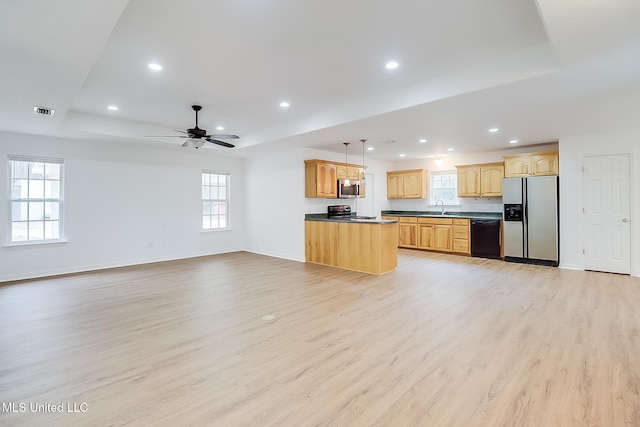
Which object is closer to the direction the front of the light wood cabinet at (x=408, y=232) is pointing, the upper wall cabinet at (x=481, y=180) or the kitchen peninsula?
the kitchen peninsula

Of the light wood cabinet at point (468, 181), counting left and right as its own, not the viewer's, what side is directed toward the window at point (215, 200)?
right

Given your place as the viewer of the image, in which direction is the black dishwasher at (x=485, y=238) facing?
facing the viewer

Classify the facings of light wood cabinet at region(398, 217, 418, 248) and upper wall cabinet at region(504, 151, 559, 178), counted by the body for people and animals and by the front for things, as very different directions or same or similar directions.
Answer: same or similar directions

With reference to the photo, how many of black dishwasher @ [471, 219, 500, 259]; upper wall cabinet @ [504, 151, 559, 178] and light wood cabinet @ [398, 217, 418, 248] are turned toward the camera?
3

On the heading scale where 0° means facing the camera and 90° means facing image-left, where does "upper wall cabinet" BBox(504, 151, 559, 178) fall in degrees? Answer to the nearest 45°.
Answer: approximately 0°

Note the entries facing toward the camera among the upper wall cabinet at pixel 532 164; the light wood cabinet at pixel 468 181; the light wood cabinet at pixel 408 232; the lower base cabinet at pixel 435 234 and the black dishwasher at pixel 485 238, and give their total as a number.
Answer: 5

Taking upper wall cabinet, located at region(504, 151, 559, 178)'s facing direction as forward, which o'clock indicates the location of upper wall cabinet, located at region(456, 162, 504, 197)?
upper wall cabinet, located at region(456, 162, 504, 197) is roughly at 4 o'clock from upper wall cabinet, located at region(504, 151, 559, 178).

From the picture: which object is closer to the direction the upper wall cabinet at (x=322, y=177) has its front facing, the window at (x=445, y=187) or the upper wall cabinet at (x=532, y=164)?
the upper wall cabinet

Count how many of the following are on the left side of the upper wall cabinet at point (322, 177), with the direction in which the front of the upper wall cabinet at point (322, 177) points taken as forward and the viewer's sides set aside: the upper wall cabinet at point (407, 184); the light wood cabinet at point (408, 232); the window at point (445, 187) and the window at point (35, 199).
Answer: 3

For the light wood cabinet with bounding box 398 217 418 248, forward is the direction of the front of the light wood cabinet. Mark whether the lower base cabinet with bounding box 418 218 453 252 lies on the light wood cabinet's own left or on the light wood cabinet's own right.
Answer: on the light wood cabinet's own left

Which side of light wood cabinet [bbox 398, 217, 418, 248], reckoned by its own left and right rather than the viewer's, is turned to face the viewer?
front

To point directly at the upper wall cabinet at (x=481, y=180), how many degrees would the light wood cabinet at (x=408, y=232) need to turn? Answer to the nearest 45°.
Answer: approximately 90° to its left

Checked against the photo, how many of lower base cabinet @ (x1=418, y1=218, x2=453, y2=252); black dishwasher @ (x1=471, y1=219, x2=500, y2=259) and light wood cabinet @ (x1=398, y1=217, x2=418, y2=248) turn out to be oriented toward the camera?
3

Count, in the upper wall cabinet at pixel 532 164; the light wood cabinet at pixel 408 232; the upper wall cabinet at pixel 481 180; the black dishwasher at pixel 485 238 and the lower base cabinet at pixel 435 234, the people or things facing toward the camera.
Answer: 5

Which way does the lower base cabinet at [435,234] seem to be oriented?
toward the camera

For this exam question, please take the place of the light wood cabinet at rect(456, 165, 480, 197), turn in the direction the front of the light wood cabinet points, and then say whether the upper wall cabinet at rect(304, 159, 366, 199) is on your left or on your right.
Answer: on your right
